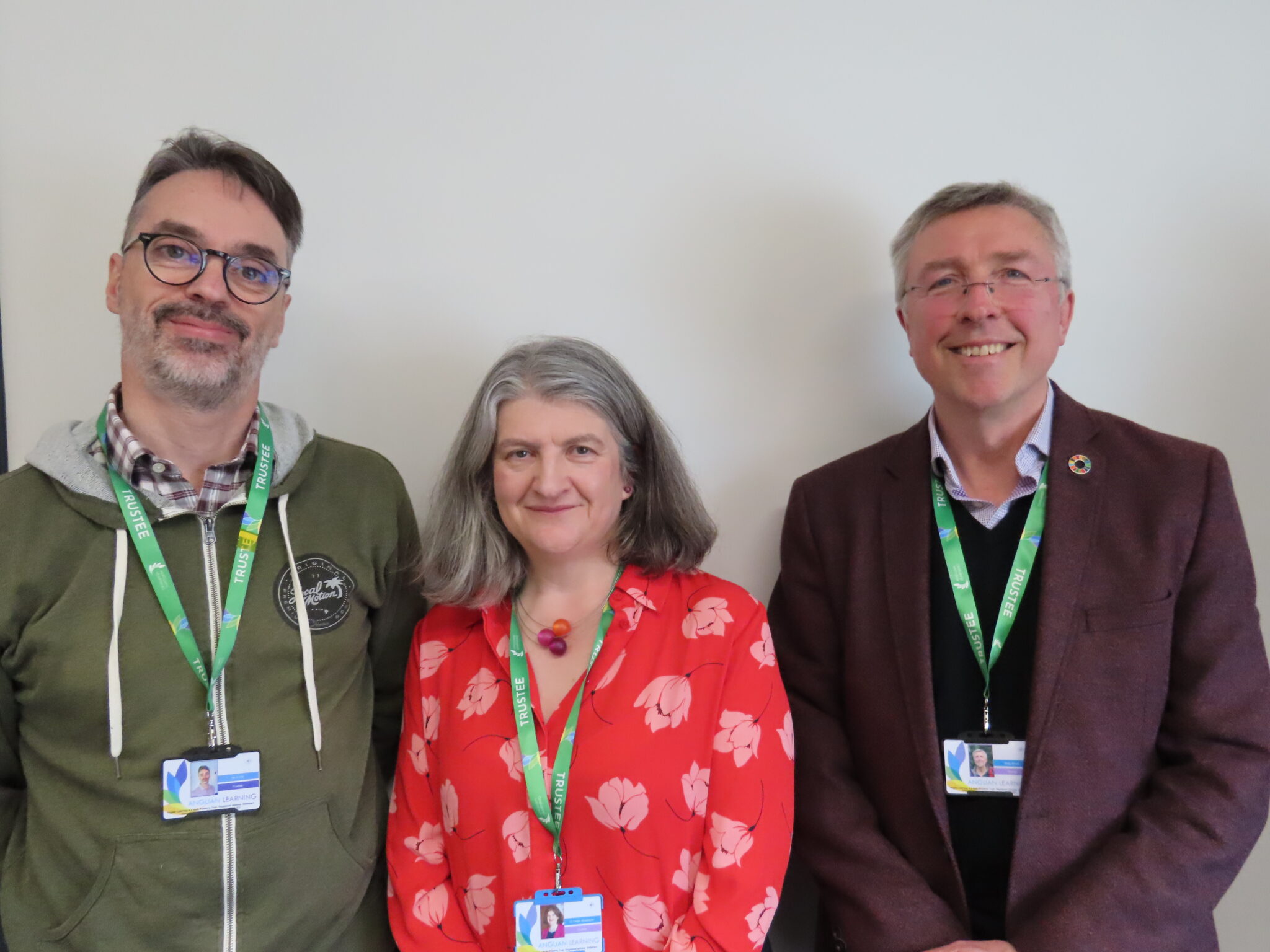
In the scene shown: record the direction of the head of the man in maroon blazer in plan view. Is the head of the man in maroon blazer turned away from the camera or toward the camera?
toward the camera

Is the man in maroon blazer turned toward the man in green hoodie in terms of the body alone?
no

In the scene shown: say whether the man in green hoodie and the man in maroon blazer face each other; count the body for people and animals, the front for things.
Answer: no

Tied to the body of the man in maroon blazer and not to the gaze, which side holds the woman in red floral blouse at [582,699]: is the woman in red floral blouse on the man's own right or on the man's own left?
on the man's own right

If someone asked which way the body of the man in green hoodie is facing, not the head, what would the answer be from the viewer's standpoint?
toward the camera

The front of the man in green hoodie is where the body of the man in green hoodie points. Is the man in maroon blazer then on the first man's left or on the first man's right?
on the first man's left

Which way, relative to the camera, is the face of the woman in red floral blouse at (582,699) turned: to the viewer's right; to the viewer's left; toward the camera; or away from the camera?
toward the camera

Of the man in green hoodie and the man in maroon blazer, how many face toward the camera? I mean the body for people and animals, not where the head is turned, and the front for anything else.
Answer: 2

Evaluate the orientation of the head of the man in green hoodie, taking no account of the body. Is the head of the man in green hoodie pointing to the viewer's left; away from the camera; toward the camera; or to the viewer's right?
toward the camera
